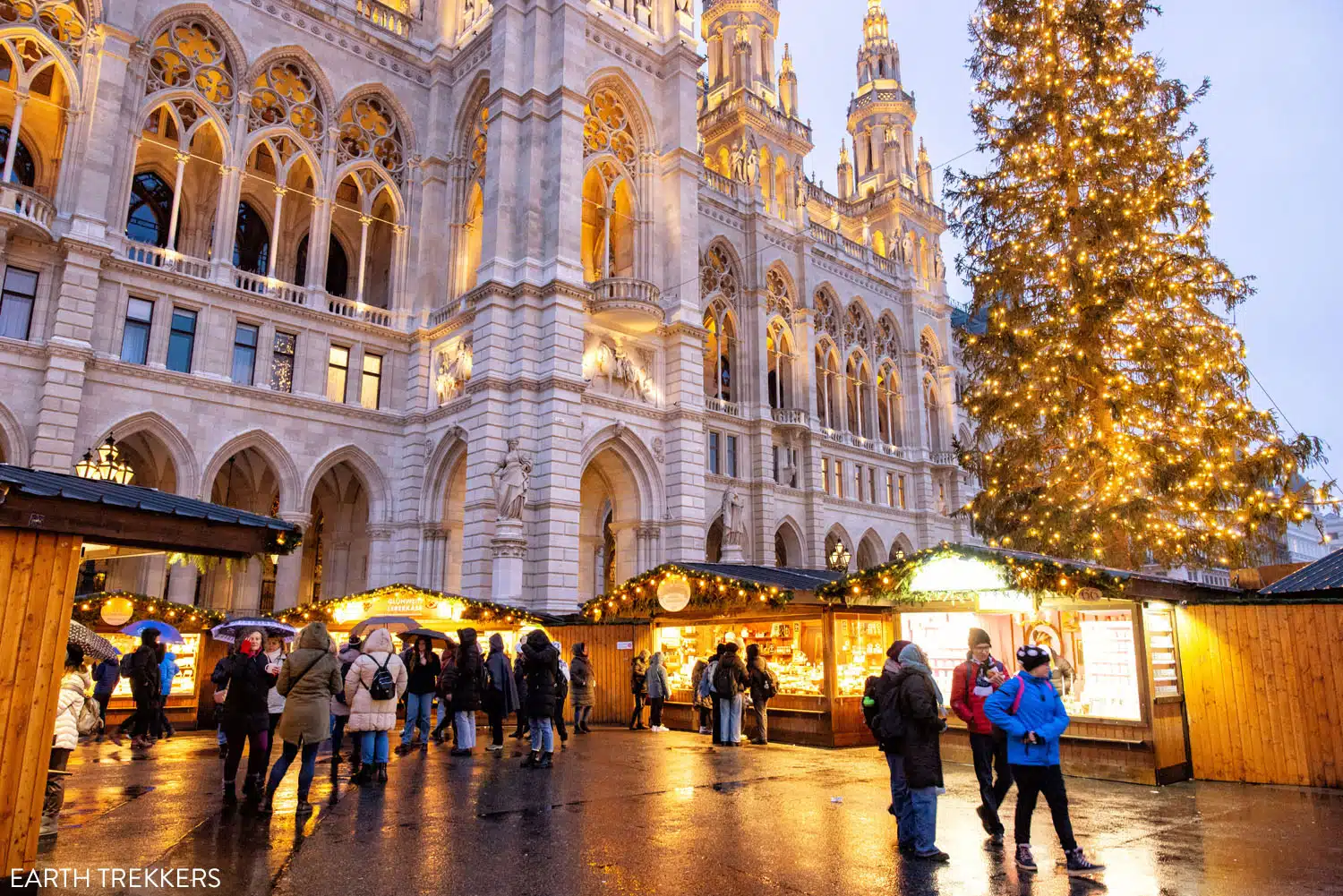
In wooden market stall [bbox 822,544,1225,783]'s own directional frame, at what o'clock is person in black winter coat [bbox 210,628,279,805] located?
The person in black winter coat is roughly at 2 o'clock from the wooden market stall.

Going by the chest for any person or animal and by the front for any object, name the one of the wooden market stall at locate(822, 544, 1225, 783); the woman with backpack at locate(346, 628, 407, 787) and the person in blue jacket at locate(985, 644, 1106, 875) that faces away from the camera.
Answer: the woman with backpack

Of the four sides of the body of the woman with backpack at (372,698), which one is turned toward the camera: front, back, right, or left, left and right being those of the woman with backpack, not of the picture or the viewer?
back

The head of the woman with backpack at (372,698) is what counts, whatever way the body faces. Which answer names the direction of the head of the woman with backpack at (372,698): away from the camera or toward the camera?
away from the camera

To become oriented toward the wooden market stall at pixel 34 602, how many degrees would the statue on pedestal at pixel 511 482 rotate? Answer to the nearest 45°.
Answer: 0° — it already faces it

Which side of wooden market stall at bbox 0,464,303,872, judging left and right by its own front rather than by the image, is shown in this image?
right

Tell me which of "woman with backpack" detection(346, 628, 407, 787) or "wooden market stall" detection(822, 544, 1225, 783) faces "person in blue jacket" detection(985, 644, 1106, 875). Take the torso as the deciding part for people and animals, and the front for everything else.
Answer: the wooden market stall
